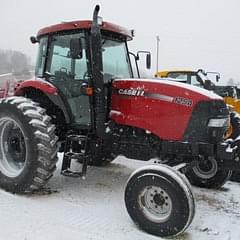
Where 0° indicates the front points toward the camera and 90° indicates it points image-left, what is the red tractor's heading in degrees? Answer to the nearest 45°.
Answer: approximately 315°
